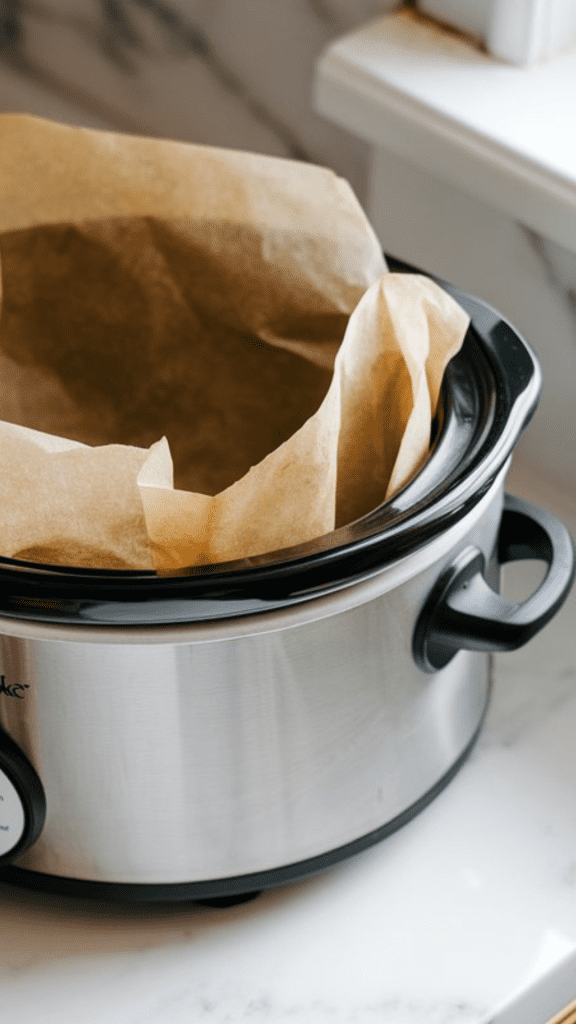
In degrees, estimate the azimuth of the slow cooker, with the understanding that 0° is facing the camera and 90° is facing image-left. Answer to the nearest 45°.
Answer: approximately 45°
